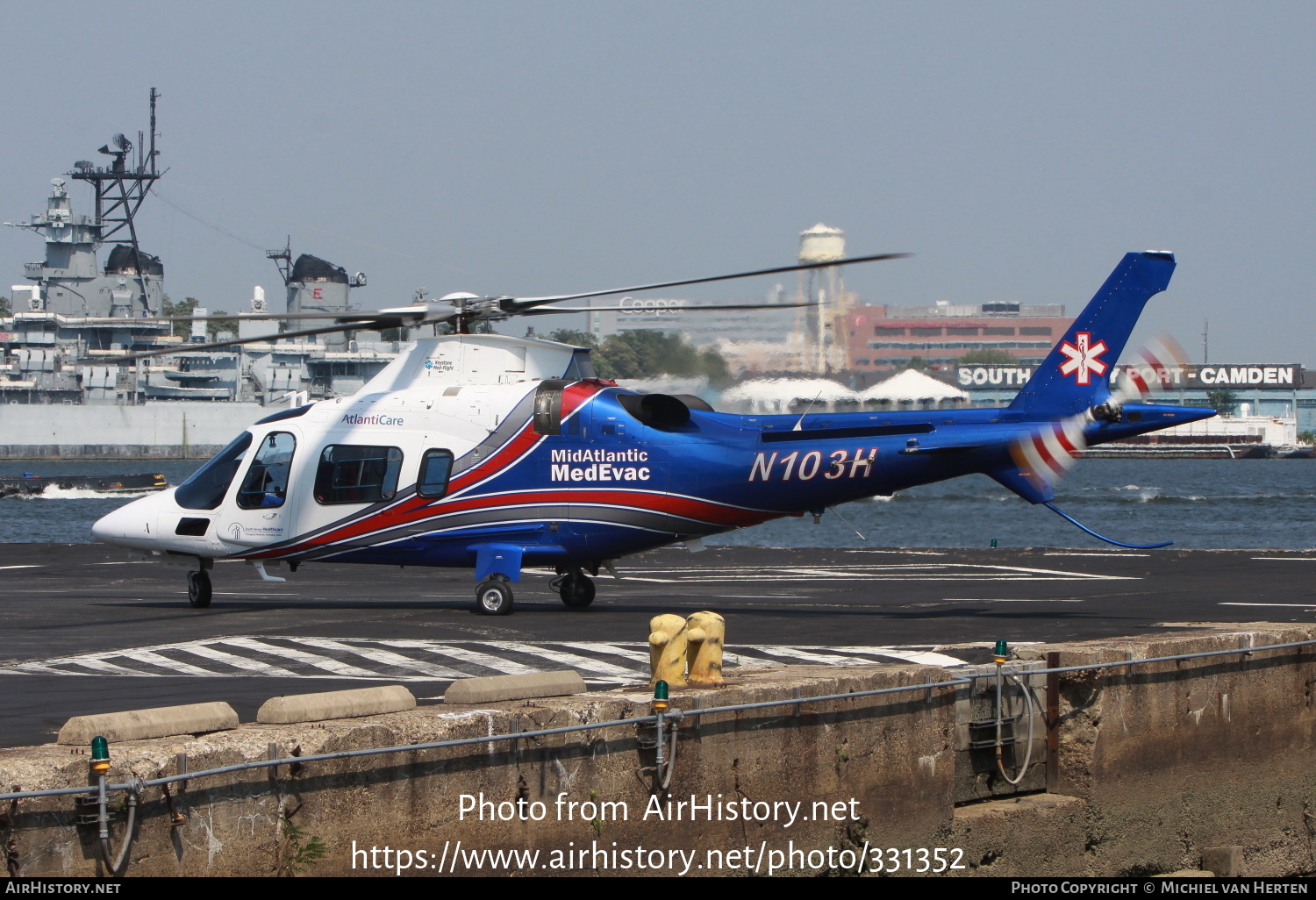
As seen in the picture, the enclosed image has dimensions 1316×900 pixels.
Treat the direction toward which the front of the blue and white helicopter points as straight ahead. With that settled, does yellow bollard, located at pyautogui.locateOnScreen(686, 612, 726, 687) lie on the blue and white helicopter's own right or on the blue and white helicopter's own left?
on the blue and white helicopter's own left

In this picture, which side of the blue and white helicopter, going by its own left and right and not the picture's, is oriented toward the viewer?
left

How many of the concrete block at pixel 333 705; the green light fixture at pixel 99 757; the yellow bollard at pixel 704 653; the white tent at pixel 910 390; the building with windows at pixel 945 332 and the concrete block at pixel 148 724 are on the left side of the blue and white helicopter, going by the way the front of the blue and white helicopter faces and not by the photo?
4

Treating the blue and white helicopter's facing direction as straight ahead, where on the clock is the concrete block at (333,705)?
The concrete block is roughly at 9 o'clock from the blue and white helicopter.

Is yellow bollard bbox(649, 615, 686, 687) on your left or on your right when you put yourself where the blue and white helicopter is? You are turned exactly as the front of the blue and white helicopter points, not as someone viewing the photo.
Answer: on your left

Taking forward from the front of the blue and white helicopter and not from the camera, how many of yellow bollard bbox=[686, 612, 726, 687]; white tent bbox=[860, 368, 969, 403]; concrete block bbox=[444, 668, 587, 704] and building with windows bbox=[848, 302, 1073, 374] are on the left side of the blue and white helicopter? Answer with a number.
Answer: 2

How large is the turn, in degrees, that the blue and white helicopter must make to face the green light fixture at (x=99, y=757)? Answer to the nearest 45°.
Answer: approximately 90° to its left

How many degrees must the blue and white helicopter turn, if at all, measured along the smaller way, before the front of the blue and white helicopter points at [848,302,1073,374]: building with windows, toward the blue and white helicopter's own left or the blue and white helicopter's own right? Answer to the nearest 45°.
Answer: approximately 135° to the blue and white helicopter's own right

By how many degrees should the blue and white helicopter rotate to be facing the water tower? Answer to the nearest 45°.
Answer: approximately 135° to its right

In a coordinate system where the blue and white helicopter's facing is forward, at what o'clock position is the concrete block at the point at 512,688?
The concrete block is roughly at 9 o'clock from the blue and white helicopter.

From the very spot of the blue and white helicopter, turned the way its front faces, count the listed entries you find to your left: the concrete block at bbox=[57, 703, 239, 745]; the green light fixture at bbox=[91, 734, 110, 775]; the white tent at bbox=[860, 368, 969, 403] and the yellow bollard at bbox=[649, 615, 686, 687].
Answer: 3

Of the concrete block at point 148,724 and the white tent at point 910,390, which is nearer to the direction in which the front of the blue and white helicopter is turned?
the concrete block
